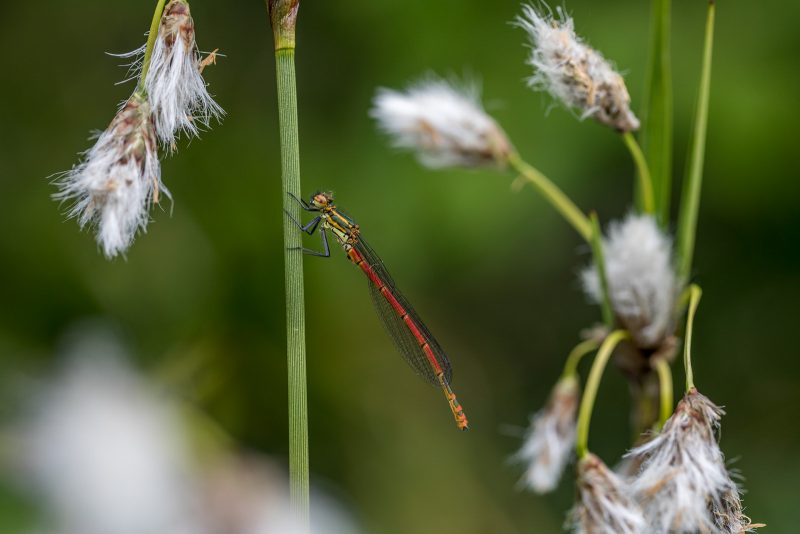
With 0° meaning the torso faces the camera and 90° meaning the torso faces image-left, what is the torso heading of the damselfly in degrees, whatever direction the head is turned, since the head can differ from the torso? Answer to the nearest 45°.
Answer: approximately 90°

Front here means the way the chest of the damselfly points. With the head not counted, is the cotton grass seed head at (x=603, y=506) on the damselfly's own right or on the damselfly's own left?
on the damselfly's own left
